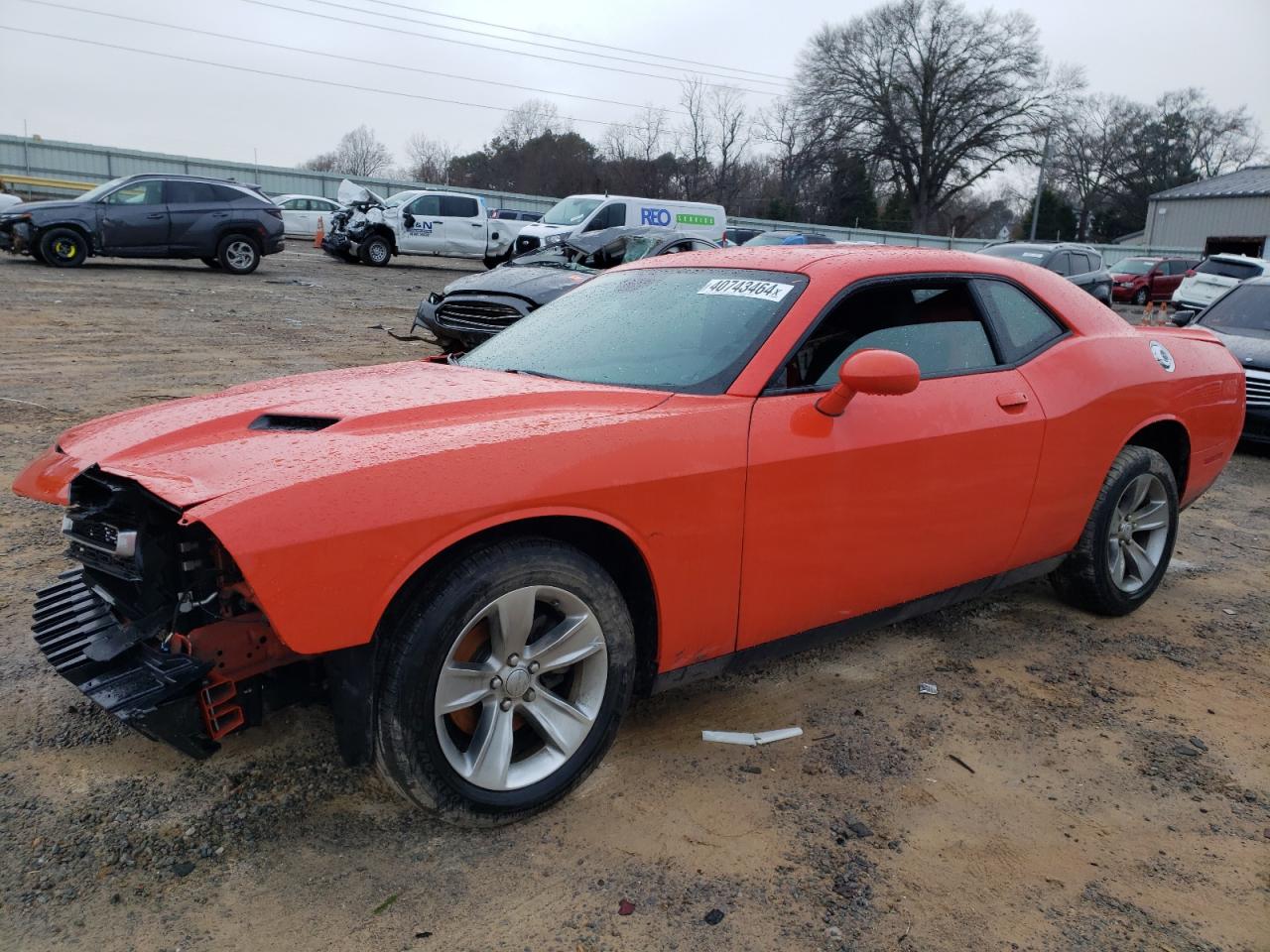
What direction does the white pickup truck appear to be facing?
to the viewer's left

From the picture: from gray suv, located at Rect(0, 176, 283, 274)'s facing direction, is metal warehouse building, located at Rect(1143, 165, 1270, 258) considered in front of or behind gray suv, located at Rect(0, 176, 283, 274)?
behind

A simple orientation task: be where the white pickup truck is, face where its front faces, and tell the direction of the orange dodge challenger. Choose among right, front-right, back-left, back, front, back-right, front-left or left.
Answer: left

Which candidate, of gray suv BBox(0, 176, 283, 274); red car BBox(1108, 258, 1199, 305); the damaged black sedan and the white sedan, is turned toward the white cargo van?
the red car

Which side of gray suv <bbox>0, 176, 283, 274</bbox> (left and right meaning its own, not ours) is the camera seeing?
left

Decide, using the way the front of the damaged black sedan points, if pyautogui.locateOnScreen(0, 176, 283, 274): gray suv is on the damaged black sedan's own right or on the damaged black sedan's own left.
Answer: on the damaged black sedan's own right

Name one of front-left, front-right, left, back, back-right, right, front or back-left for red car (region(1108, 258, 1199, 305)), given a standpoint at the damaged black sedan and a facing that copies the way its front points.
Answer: back

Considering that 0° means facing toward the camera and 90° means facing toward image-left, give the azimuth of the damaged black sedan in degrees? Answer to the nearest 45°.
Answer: approximately 45°

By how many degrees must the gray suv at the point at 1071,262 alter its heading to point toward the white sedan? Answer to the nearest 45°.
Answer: approximately 45° to its right

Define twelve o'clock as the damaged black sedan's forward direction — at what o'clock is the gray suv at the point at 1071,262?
The gray suv is roughly at 6 o'clock from the damaged black sedan.

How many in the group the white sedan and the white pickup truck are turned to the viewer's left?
2

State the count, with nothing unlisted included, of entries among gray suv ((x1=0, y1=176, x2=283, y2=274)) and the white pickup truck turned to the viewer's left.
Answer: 2
